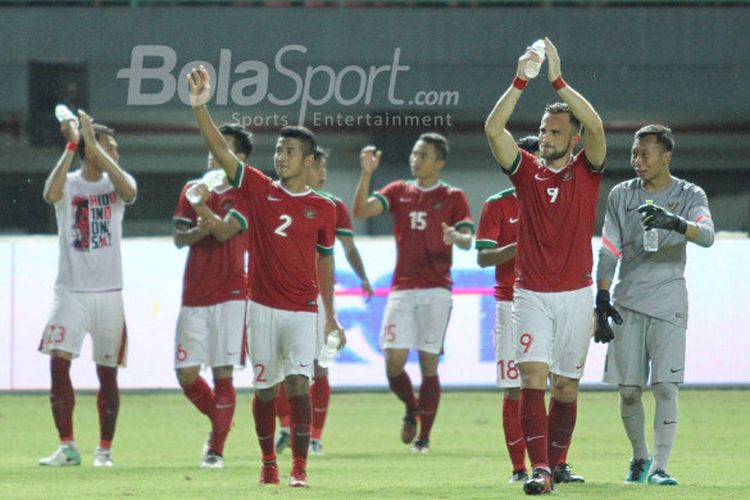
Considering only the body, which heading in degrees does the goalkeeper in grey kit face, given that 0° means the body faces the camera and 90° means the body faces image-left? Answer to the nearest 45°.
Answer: approximately 0°
